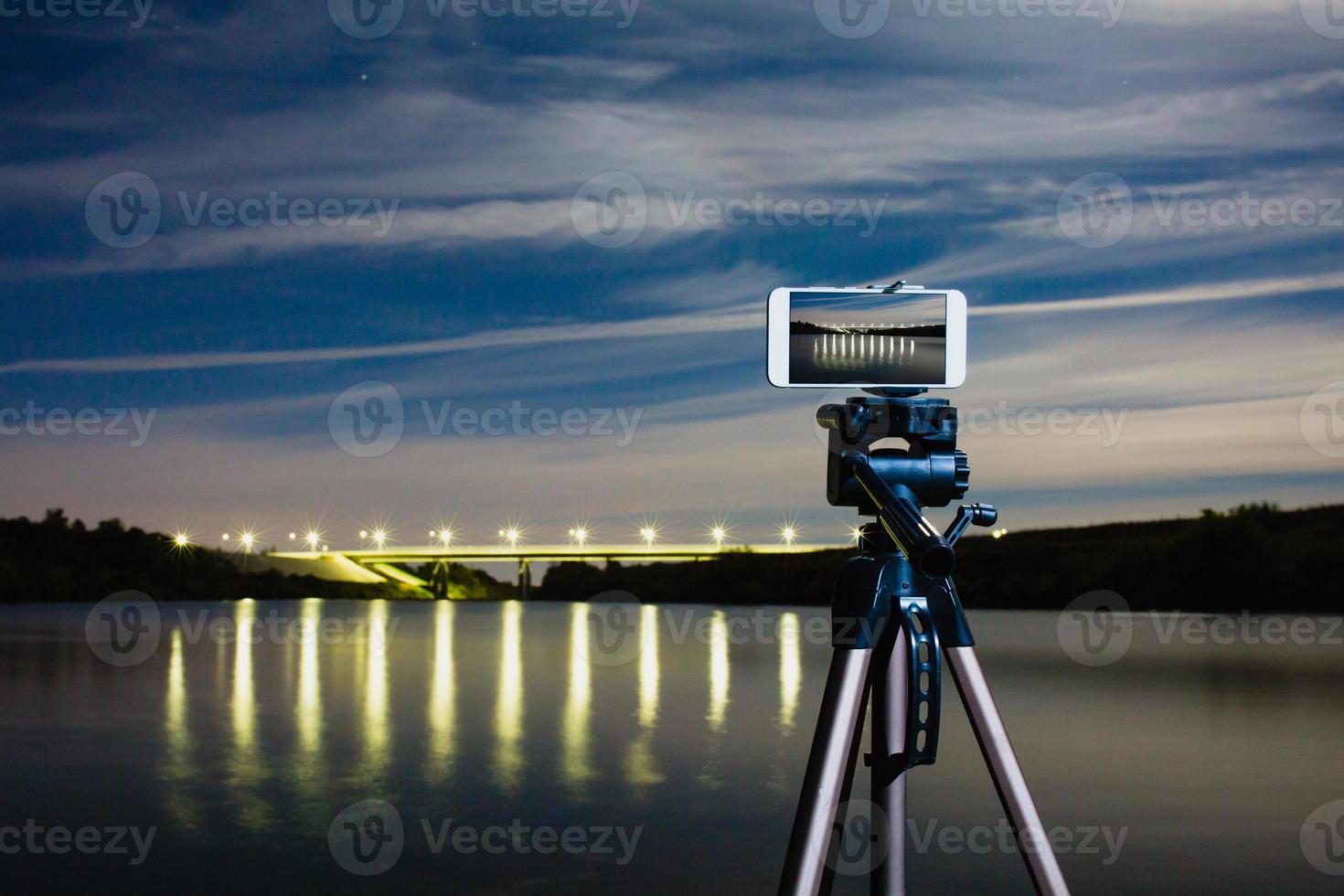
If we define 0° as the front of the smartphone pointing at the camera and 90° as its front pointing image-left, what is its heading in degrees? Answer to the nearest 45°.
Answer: approximately 0°
